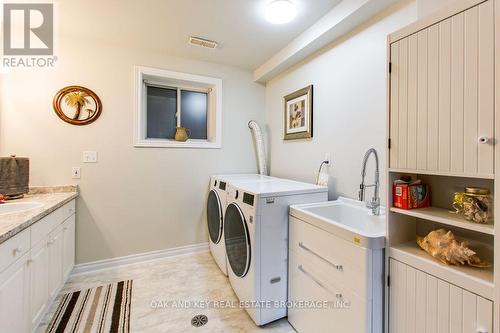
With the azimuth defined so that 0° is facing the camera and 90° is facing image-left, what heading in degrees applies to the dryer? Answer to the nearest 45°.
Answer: approximately 90°

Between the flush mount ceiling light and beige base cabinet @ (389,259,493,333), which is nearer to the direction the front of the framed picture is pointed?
the flush mount ceiling light

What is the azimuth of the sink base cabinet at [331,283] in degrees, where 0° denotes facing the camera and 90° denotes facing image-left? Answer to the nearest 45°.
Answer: approximately 45°

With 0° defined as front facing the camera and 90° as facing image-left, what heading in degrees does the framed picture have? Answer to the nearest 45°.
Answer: approximately 45°

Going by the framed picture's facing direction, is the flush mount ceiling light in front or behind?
in front

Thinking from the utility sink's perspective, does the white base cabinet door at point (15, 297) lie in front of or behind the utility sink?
in front

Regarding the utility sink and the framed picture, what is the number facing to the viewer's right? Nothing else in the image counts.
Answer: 0
